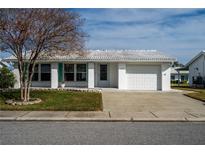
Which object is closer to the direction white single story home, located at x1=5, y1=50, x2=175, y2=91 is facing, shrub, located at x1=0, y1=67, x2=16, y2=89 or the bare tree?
the bare tree

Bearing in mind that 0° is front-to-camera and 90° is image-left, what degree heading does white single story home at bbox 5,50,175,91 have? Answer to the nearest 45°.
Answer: approximately 0°

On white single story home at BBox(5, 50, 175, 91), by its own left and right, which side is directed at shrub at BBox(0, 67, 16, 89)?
right

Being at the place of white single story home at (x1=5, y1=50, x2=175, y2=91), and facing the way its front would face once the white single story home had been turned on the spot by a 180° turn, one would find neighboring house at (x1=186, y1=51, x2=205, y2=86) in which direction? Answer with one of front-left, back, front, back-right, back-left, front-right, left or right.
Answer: front-right
